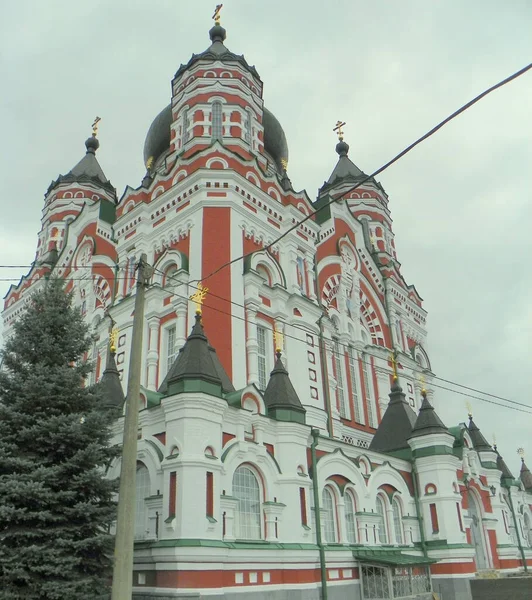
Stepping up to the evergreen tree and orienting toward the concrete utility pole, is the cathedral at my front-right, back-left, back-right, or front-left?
back-left

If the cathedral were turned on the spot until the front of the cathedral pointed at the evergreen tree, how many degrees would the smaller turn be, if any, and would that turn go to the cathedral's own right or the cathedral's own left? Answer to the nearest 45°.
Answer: approximately 90° to the cathedral's own right

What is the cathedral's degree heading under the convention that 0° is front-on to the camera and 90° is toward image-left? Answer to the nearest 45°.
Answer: approximately 315°

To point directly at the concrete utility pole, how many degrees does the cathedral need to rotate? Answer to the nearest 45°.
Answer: approximately 45° to its right

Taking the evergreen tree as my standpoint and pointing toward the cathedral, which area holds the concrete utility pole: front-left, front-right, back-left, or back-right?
back-right
